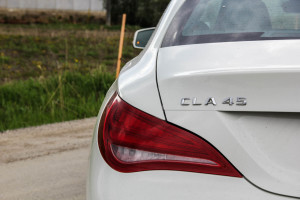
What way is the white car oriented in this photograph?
away from the camera
